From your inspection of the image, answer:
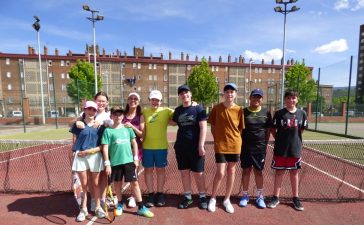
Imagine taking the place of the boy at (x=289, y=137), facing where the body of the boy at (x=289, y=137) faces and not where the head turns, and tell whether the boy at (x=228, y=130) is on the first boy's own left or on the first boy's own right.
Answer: on the first boy's own right

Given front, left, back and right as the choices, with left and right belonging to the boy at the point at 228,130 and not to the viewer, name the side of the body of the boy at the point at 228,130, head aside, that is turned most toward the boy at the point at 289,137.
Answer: left

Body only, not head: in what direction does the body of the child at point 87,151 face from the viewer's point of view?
toward the camera

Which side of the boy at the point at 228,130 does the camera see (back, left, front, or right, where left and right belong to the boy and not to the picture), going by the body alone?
front

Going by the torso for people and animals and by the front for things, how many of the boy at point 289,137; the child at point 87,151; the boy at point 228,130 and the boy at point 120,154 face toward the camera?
4

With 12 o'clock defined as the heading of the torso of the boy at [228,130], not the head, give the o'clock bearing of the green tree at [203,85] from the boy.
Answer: The green tree is roughly at 6 o'clock from the boy.

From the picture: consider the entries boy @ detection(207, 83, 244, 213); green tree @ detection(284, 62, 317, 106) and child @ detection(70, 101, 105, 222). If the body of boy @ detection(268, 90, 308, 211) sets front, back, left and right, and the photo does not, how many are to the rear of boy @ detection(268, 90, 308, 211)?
1

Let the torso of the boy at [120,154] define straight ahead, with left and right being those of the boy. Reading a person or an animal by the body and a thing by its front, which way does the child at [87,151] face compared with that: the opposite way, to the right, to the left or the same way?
the same way

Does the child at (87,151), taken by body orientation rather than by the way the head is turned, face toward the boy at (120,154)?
no

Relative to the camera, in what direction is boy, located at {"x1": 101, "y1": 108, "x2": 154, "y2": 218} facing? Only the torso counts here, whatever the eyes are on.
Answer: toward the camera

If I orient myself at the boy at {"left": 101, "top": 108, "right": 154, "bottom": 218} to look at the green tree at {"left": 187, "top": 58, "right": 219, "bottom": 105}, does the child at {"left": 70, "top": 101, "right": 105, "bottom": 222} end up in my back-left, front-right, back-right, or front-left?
back-left

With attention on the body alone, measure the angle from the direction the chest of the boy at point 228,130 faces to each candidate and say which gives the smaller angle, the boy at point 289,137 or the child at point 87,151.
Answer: the child

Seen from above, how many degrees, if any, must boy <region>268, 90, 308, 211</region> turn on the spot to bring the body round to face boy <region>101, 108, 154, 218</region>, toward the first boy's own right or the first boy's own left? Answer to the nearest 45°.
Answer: approximately 45° to the first boy's own right
